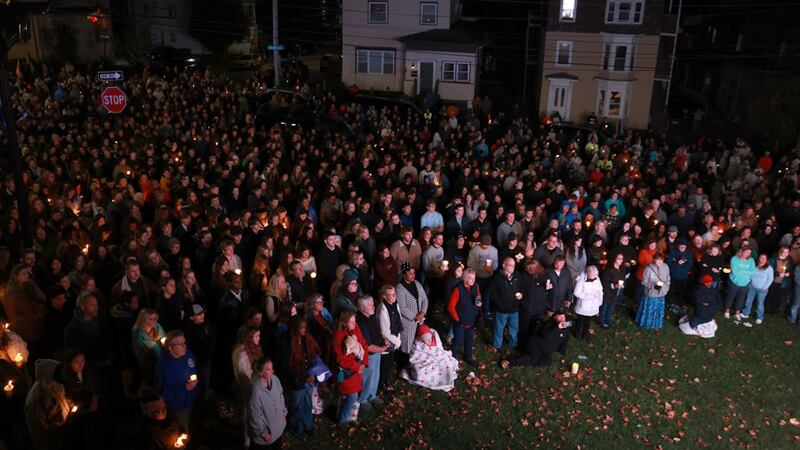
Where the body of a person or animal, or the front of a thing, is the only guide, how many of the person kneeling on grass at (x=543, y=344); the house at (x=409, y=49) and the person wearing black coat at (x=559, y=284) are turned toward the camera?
2

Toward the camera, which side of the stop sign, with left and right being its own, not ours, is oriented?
front

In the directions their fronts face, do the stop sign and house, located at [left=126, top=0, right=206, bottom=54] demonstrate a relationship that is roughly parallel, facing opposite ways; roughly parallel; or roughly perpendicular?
roughly parallel

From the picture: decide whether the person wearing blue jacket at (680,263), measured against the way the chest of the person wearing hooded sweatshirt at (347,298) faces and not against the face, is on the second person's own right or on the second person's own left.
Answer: on the second person's own left

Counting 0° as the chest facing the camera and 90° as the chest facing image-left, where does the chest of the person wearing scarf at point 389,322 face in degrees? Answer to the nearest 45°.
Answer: approximately 315°

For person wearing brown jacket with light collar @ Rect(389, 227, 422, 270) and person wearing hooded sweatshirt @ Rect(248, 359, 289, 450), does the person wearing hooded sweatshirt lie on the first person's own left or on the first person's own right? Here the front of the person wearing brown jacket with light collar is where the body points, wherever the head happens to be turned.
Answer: on the first person's own right

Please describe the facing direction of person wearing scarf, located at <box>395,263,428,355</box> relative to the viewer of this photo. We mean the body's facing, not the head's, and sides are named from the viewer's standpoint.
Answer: facing the viewer and to the right of the viewer

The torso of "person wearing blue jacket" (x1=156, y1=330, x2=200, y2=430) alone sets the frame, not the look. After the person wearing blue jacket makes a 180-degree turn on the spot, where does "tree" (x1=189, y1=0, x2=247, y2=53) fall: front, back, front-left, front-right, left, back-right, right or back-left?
front-right

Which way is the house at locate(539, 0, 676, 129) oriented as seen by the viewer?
toward the camera

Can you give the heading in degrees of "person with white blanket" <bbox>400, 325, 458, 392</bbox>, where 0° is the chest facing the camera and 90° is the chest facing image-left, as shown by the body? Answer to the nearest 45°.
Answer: approximately 315°
